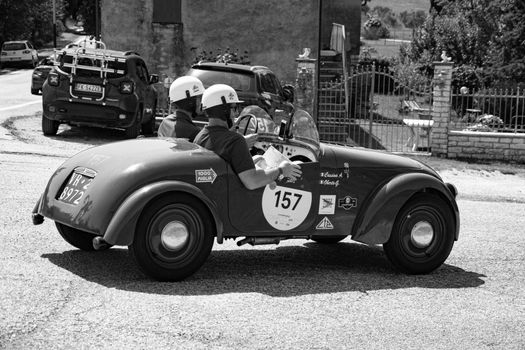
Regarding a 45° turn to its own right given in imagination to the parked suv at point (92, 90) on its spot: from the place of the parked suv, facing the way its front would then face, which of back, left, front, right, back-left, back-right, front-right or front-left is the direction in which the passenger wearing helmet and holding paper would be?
back-right

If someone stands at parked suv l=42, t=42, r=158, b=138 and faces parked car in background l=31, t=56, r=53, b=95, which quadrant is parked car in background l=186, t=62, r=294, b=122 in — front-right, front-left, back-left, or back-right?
back-right

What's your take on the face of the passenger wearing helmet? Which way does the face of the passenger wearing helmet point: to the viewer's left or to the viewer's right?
to the viewer's right

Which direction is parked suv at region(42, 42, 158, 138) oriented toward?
away from the camera

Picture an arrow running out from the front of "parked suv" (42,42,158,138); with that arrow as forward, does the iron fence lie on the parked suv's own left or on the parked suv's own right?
on the parked suv's own right

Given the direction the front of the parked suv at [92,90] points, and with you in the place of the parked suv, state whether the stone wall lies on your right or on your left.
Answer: on your right

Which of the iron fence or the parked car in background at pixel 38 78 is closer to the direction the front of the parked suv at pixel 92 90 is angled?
the parked car in background

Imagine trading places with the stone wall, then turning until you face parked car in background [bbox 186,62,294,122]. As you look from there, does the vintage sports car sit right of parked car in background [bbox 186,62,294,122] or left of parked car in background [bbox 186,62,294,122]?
left

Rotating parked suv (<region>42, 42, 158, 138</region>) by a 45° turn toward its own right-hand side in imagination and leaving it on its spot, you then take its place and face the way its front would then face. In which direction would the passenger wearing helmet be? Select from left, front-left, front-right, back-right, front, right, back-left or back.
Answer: back-right

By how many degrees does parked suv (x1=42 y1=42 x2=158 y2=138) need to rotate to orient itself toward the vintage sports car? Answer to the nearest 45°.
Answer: approximately 180°

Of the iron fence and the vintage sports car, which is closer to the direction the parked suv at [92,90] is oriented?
the iron fence
